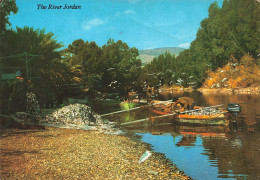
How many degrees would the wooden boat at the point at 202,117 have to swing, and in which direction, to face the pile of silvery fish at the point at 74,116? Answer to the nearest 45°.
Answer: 0° — it already faces it

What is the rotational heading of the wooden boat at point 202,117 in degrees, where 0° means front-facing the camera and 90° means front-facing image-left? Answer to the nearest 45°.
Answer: approximately 90°
